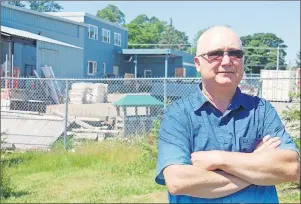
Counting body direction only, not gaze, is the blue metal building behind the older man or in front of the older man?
behind

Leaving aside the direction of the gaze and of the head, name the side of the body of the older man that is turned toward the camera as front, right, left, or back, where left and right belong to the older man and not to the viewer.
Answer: front

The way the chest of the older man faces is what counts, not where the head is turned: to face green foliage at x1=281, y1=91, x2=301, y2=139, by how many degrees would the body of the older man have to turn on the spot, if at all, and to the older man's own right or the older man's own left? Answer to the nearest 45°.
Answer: approximately 180°
